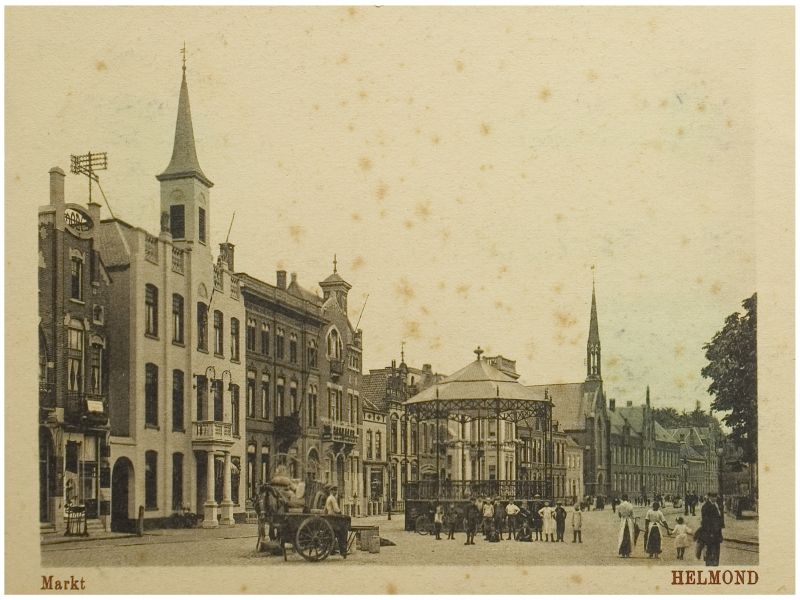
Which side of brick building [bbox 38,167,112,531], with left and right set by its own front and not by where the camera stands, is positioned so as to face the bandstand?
left
